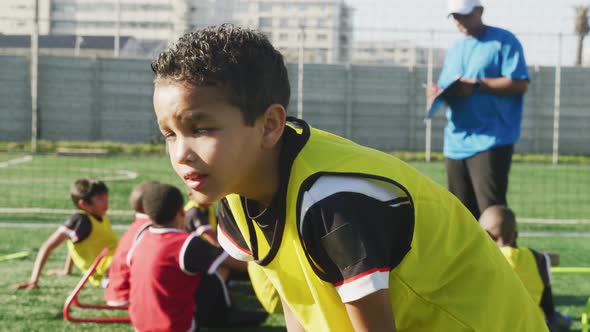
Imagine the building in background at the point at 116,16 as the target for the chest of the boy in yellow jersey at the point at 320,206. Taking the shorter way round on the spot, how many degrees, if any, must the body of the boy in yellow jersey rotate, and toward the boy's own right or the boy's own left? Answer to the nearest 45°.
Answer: approximately 135° to the boy's own right

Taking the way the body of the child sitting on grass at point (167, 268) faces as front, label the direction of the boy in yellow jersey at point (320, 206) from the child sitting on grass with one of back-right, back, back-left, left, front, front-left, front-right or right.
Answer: back-right

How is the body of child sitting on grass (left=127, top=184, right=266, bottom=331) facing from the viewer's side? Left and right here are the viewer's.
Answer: facing away from the viewer and to the right of the viewer

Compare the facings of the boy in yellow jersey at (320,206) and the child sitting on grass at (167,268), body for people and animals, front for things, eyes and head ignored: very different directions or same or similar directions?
very different directions

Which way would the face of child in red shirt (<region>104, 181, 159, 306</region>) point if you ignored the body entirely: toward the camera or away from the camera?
away from the camera

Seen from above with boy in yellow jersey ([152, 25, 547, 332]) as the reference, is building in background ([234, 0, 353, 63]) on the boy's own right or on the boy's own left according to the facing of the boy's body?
on the boy's own right

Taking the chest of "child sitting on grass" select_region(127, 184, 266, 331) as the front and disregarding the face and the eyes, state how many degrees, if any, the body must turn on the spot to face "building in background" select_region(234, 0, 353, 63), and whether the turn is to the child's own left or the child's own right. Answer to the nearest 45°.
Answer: approximately 45° to the child's own left

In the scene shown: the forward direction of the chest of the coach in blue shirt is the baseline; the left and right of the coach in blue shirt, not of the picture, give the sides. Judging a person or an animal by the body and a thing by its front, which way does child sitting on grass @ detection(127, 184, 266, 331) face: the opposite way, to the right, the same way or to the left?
the opposite way

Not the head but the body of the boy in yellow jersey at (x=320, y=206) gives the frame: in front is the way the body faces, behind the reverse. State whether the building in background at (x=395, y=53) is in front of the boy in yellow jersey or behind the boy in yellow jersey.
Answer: behind

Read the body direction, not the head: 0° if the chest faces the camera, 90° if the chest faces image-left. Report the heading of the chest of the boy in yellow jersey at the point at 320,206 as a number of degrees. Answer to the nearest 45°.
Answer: approximately 45°

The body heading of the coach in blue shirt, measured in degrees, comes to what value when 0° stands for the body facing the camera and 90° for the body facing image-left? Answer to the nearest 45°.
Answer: approximately 45°
